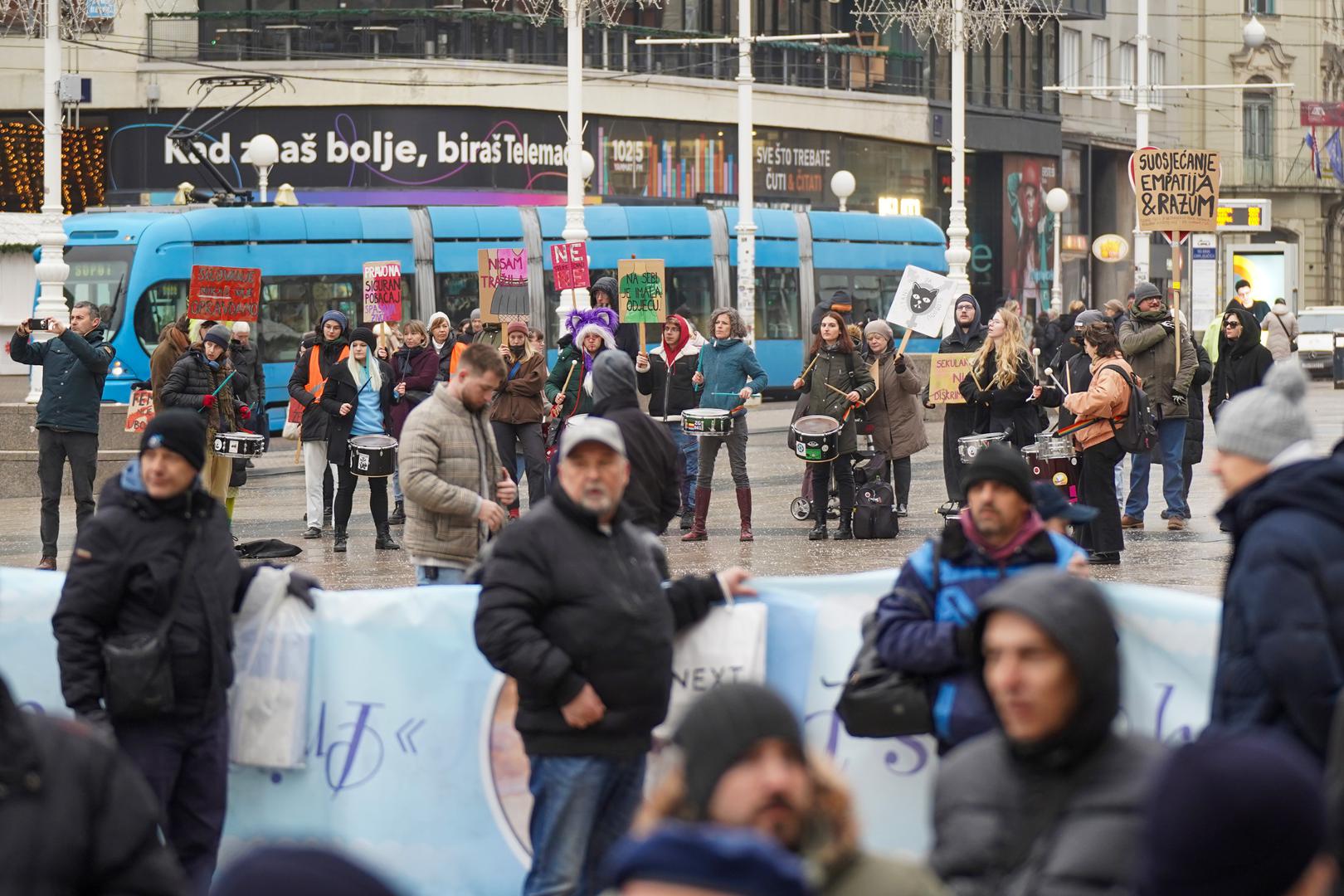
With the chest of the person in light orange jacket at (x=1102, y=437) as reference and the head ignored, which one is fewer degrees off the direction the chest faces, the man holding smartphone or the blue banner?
the man holding smartphone

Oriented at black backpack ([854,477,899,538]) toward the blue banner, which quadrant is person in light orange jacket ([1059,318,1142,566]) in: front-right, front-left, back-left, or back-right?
front-left

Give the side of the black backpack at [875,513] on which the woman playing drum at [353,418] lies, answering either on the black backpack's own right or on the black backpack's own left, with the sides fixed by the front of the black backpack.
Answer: on the black backpack's own right

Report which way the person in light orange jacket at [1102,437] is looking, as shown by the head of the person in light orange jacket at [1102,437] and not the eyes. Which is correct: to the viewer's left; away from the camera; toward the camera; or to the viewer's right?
to the viewer's left

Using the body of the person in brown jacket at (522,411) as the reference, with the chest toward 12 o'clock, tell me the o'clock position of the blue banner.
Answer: The blue banner is roughly at 12 o'clock from the person in brown jacket.

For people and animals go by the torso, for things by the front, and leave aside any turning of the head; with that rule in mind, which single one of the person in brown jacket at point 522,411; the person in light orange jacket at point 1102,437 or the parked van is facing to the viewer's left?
the person in light orange jacket at point 1102,437

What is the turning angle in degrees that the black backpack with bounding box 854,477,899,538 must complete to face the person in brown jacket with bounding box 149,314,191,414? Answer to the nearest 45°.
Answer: approximately 90° to its right

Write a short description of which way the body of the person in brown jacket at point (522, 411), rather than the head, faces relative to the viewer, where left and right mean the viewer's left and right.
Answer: facing the viewer

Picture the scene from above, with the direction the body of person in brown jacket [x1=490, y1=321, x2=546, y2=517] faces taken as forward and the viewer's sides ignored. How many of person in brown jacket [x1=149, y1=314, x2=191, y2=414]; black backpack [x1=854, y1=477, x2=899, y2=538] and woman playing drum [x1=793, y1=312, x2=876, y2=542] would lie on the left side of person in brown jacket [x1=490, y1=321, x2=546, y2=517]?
2

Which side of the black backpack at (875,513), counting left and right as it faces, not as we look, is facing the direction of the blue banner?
front

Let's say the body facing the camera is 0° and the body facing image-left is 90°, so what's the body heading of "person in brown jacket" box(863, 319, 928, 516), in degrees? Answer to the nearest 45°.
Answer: approximately 45°

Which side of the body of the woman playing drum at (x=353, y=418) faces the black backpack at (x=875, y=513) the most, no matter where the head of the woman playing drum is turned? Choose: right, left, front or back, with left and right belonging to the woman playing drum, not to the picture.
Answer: left

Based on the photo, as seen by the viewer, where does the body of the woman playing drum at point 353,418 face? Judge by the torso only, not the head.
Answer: toward the camera

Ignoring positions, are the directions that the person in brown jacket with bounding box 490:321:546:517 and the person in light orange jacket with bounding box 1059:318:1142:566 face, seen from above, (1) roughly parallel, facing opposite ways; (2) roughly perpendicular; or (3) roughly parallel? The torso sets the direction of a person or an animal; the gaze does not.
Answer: roughly perpendicular
